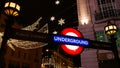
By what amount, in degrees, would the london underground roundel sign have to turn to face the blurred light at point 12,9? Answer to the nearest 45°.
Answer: approximately 90° to its right

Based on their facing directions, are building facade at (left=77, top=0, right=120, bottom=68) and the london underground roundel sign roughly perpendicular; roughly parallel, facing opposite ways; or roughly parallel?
roughly perpendicular

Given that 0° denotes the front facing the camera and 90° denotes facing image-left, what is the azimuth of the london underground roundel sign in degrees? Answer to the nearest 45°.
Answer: approximately 315°

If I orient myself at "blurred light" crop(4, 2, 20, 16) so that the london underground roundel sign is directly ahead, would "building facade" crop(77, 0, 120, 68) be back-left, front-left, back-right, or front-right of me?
front-left

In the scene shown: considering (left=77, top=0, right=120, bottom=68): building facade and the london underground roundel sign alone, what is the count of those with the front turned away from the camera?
0

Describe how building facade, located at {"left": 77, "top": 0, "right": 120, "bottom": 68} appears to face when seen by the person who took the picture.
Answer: facing the viewer and to the left of the viewer

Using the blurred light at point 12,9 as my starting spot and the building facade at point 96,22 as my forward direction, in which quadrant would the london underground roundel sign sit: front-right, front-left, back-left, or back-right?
front-right

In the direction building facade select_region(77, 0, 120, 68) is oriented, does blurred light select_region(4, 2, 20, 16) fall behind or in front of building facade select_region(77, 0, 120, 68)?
in front

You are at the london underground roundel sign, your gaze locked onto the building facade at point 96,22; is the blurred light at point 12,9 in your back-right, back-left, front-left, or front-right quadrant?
back-left
